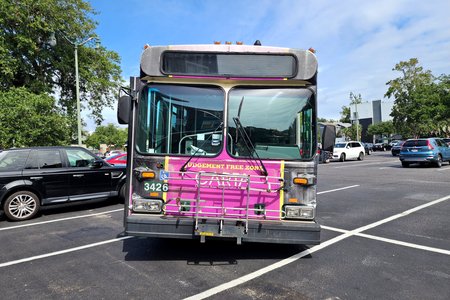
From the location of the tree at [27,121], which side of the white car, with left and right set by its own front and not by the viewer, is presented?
front

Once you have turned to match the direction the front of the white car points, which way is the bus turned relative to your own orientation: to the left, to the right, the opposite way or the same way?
to the left

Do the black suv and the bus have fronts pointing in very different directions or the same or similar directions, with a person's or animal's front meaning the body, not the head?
very different directions

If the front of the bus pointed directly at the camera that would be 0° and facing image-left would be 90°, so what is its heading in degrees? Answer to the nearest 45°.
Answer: approximately 0°

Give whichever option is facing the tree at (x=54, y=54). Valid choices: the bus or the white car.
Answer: the white car

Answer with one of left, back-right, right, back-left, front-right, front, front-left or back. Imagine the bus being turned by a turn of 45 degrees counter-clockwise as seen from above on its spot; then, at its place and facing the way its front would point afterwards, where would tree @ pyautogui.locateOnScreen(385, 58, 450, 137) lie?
left

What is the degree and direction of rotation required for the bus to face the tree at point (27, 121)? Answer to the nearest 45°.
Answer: approximately 135° to its right

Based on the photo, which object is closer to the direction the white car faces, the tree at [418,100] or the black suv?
the black suv

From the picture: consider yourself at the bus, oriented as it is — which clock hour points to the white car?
The white car is roughly at 7 o'clock from the bus.

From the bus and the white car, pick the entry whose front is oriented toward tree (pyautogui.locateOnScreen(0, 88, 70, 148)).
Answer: the white car

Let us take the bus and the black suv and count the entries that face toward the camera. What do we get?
1
